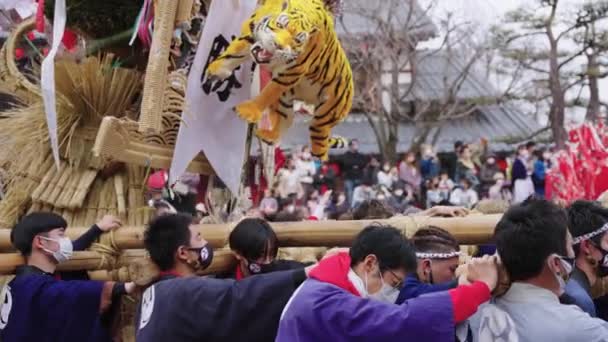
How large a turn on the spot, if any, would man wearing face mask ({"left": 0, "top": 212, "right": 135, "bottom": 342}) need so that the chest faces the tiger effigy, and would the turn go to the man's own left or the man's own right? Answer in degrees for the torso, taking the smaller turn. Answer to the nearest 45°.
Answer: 0° — they already face it

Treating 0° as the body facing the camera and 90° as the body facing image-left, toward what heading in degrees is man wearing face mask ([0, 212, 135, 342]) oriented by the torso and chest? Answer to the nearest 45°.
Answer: approximately 270°

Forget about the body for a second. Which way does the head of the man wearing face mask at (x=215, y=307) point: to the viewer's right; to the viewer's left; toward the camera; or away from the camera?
to the viewer's right

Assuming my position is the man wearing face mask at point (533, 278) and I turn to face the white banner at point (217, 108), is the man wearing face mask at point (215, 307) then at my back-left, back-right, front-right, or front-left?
front-left

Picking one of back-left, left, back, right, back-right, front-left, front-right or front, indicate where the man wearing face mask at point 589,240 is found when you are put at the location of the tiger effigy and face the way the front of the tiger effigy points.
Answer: left

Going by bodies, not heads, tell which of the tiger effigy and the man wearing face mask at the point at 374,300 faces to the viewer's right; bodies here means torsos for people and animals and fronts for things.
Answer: the man wearing face mask

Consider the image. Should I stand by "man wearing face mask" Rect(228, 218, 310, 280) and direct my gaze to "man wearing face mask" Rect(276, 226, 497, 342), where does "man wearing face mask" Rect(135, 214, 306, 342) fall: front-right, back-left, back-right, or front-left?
front-right

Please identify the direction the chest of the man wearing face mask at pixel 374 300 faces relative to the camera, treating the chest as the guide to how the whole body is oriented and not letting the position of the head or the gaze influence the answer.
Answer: to the viewer's right

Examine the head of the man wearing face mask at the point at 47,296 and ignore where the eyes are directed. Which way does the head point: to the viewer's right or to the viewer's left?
to the viewer's right
